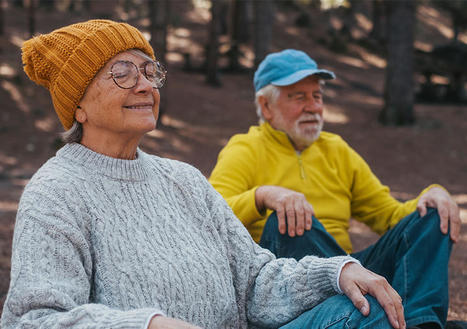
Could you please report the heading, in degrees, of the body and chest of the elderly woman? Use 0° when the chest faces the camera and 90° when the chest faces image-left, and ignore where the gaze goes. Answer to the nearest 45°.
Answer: approximately 315°

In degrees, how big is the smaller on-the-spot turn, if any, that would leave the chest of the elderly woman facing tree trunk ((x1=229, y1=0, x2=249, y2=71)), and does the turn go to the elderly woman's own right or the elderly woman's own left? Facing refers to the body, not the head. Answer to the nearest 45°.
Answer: approximately 135° to the elderly woman's own left

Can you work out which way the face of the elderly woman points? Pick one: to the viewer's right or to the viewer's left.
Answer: to the viewer's right

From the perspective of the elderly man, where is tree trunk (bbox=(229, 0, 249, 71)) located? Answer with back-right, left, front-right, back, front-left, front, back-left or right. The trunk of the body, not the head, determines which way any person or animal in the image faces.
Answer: back-left

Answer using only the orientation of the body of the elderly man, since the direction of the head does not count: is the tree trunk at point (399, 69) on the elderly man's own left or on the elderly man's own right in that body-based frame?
on the elderly man's own left

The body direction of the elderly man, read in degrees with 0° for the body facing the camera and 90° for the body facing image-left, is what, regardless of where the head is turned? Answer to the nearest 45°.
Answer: approximately 315°

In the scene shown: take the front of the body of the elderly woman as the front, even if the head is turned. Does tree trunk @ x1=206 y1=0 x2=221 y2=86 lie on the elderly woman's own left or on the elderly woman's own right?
on the elderly woman's own left

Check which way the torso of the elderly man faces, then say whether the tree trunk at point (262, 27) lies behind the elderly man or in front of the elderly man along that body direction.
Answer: behind

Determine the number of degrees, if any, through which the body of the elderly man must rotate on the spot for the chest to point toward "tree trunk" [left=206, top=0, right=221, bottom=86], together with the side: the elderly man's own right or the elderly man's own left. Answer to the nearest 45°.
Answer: approximately 135° to the elderly man's own left

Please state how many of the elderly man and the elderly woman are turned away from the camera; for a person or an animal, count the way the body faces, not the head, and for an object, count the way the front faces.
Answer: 0

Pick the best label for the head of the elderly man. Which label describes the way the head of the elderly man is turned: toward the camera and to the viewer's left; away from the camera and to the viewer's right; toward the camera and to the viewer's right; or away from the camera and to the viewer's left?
toward the camera and to the viewer's right
